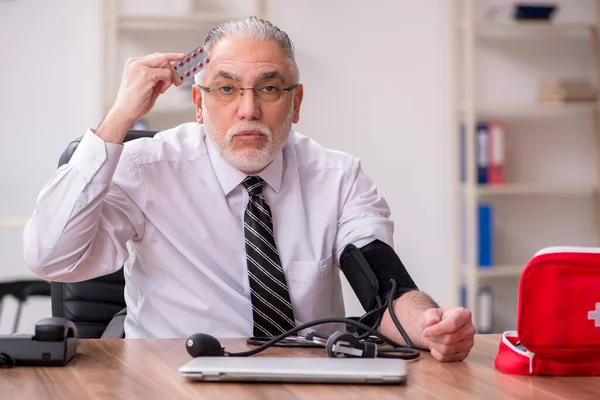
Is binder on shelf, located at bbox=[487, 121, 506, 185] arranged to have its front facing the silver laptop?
yes

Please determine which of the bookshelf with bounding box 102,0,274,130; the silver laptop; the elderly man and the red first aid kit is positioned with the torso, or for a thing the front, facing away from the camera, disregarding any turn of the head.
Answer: the silver laptop

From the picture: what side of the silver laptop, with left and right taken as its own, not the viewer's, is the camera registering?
back

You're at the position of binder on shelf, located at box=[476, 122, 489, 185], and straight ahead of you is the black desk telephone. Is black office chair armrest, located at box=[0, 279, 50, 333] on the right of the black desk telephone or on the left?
right

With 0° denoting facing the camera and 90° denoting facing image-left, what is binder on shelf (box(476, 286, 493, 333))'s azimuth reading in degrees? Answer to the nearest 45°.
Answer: approximately 0°

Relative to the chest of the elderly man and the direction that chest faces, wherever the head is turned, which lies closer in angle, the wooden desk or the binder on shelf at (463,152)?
the wooden desk

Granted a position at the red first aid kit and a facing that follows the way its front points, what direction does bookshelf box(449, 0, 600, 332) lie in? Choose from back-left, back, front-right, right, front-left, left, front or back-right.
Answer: back

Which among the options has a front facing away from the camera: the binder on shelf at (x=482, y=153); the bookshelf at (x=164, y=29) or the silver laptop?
the silver laptop
